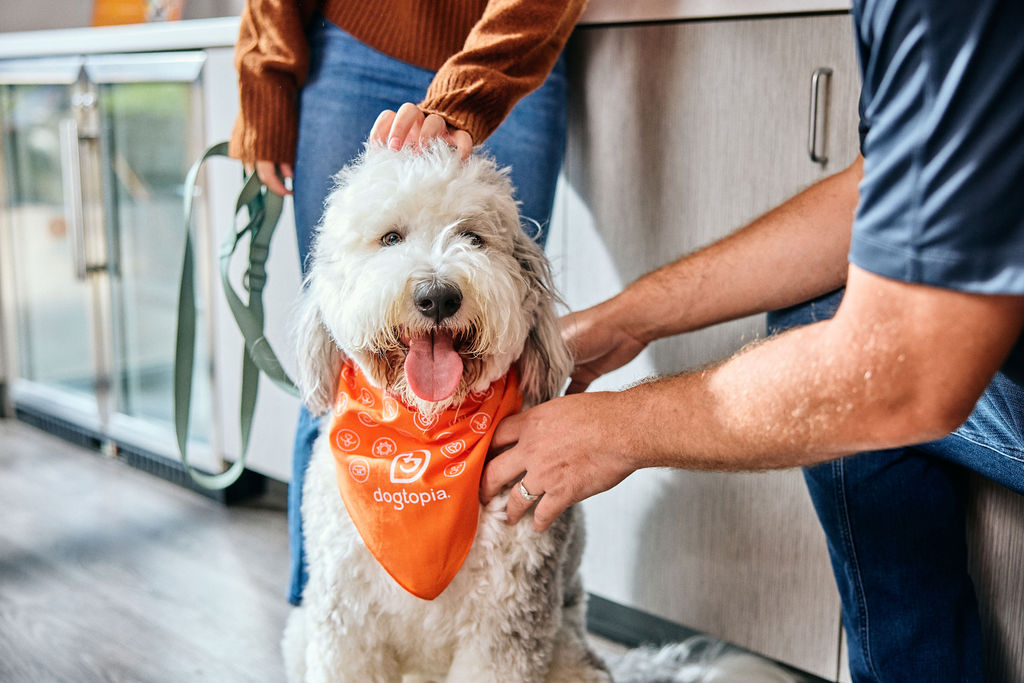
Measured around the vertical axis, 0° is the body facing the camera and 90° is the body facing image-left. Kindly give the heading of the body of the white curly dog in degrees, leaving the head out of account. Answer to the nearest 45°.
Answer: approximately 0°
